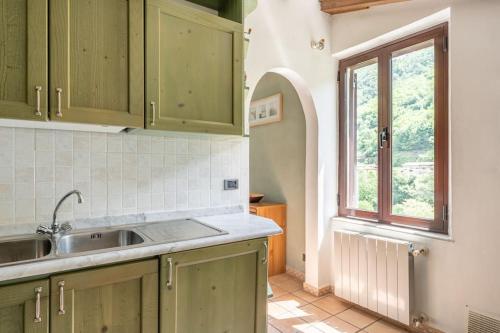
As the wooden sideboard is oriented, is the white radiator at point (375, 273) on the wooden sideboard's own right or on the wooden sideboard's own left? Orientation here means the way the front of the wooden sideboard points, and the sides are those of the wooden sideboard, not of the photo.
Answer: on the wooden sideboard's own left

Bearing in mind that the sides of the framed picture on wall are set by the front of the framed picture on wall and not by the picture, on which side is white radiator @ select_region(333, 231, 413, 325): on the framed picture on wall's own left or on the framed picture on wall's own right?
on the framed picture on wall's own left

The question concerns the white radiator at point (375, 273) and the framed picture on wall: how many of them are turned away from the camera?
0

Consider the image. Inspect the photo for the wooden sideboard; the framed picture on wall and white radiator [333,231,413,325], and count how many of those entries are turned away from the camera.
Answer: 0

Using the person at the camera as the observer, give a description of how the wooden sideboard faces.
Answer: facing the viewer and to the left of the viewer

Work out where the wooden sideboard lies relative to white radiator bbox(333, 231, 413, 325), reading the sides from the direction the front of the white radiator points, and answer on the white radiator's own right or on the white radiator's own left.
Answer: on the white radiator's own right
